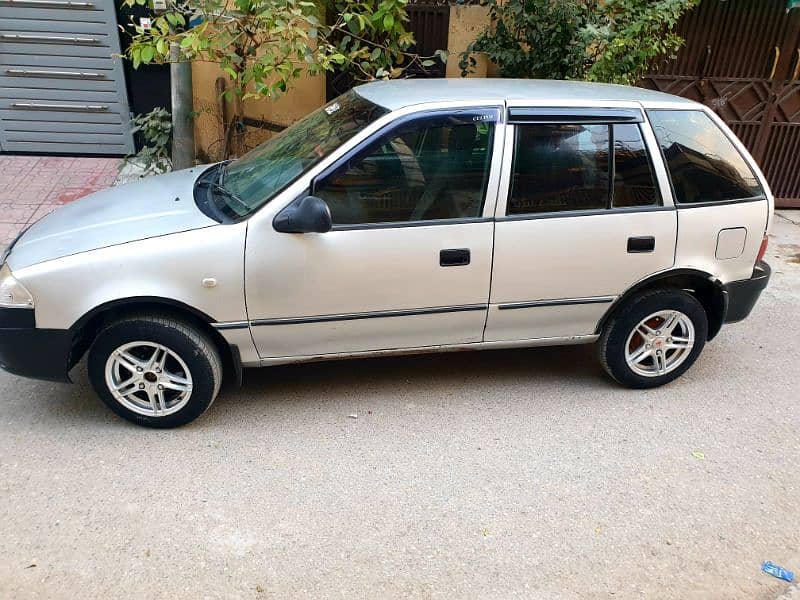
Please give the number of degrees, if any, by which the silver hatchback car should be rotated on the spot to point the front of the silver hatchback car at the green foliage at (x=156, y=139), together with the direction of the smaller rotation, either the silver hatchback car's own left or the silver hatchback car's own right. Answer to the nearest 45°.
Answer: approximately 45° to the silver hatchback car's own right

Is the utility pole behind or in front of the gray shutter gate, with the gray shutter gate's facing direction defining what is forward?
in front

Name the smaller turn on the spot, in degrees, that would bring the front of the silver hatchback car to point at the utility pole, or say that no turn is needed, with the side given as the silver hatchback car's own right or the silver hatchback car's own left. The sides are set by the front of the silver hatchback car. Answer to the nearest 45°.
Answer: approximately 45° to the silver hatchback car's own right

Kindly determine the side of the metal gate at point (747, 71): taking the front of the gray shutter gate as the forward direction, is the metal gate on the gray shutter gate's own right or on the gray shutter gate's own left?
on the gray shutter gate's own left

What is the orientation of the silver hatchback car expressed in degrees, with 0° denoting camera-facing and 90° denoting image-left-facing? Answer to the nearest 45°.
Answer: approximately 90°

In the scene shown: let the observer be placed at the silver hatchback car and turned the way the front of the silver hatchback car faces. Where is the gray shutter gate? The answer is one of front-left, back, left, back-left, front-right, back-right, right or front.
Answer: front-right

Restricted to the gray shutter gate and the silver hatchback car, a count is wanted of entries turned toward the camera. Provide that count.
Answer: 1

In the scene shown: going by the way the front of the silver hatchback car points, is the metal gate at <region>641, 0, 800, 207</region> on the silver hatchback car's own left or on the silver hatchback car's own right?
on the silver hatchback car's own right

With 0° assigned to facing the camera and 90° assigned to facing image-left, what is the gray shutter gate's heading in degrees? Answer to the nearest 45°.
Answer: approximately 0°
